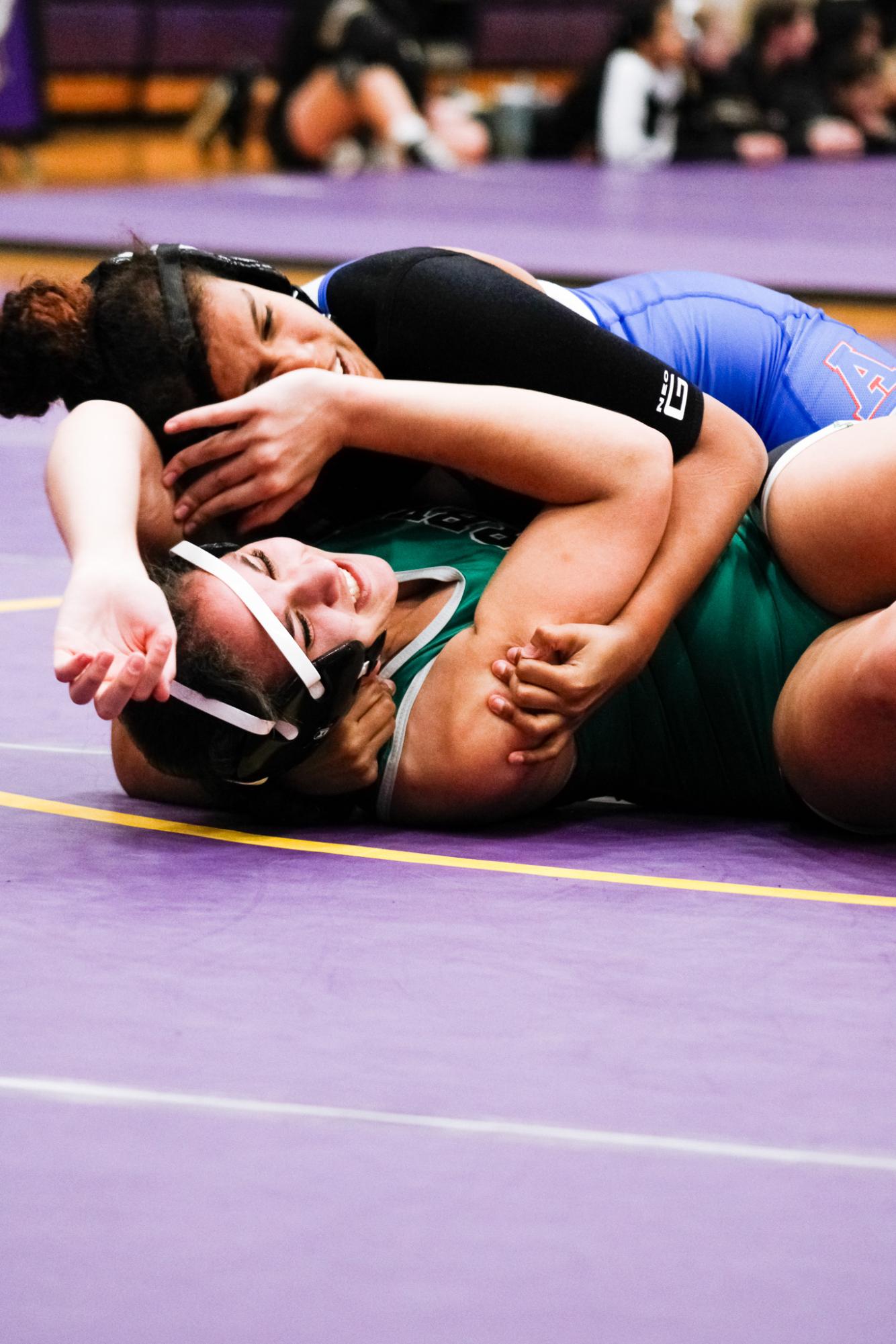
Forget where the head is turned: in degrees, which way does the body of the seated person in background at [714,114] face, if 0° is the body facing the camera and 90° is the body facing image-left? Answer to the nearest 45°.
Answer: approximately 315°

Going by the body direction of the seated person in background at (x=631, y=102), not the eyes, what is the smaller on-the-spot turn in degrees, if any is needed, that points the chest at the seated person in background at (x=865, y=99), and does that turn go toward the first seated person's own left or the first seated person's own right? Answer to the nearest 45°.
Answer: approximately 45° to the first seated person's own left

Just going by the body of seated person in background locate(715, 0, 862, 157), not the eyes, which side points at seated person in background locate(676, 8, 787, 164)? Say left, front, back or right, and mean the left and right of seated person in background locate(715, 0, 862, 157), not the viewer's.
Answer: right

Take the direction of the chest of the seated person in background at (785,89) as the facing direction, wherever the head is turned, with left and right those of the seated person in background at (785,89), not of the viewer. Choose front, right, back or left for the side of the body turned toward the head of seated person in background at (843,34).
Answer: left

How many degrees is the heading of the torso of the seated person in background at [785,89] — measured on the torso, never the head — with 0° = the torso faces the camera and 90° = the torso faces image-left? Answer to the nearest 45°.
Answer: approximately 315°
